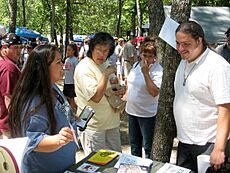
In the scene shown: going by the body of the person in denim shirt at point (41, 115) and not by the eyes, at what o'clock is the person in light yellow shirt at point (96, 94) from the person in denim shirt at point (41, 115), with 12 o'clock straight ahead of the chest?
the person in light yellow shirt at point (96, 94) is roughly at 10 o'clock from the person in denim shirt at point (41, 115).

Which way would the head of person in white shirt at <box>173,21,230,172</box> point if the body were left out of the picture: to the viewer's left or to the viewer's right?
to the viewer's left

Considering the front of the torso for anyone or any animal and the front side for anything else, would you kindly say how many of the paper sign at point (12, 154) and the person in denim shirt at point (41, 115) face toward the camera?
1

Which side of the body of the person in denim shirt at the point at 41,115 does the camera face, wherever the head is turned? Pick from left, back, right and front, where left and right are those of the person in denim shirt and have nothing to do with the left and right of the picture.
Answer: right

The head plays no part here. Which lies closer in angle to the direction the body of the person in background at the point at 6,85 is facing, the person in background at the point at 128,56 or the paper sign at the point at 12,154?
the paper sign

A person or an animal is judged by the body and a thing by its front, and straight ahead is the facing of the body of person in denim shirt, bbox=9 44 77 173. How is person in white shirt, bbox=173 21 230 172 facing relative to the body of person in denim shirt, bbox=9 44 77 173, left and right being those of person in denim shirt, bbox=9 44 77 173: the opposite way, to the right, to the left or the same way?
the opposite way

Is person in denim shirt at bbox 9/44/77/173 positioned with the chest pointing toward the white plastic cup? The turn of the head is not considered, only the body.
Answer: yes

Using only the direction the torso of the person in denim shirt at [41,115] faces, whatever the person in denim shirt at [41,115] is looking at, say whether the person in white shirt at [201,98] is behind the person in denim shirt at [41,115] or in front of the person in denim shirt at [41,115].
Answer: in front

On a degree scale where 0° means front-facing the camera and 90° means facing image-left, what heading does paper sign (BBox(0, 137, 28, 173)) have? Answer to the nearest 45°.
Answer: approximately 0°

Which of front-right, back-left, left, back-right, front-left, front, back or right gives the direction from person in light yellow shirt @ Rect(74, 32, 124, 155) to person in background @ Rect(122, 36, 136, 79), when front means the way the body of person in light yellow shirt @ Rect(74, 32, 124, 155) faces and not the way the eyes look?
back-left
